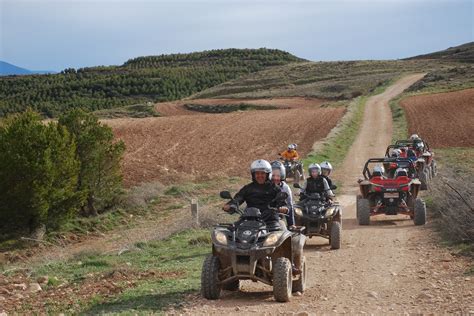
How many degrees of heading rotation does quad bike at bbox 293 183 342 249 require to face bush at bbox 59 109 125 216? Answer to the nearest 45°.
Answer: approximately 135° to its right

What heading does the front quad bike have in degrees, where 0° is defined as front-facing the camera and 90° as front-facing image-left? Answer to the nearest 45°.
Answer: approximately 0°

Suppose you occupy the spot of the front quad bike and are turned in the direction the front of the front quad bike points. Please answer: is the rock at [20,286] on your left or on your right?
on your right

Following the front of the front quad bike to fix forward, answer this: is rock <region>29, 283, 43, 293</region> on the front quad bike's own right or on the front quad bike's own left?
on the front quad bike's own right

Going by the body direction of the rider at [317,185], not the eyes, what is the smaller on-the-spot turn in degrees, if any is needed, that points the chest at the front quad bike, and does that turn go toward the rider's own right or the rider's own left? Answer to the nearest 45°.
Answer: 0° — they already face it

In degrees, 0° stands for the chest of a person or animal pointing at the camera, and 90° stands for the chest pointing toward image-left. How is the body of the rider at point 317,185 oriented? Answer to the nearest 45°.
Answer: approximately 0°

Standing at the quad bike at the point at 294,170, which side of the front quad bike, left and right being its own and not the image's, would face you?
back

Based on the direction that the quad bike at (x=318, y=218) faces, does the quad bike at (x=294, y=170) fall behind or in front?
behind
